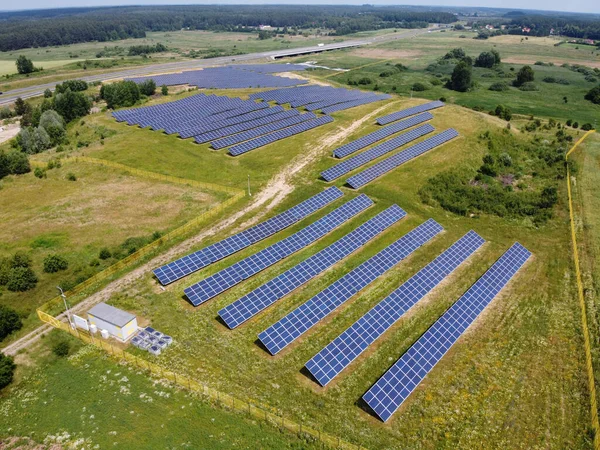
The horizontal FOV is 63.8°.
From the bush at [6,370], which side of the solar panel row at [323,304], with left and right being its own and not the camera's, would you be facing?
right

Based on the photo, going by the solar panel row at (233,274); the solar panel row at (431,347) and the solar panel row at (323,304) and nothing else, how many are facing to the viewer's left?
0

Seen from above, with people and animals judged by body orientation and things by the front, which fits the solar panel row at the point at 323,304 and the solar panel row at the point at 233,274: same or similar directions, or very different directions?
same or similar directions

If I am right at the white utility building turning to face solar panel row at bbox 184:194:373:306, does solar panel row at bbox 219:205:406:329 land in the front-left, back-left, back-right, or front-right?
front-right

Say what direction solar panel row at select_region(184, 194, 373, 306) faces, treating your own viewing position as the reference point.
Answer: facing the viewer and to the right of the viewer

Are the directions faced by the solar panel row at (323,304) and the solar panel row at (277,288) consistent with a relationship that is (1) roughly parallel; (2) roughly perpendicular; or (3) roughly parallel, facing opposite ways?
roughly parallel

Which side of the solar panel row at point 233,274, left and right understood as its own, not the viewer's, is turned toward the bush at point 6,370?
right

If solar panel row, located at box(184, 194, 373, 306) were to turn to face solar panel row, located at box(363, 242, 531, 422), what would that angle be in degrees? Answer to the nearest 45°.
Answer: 0° — it already faces it
